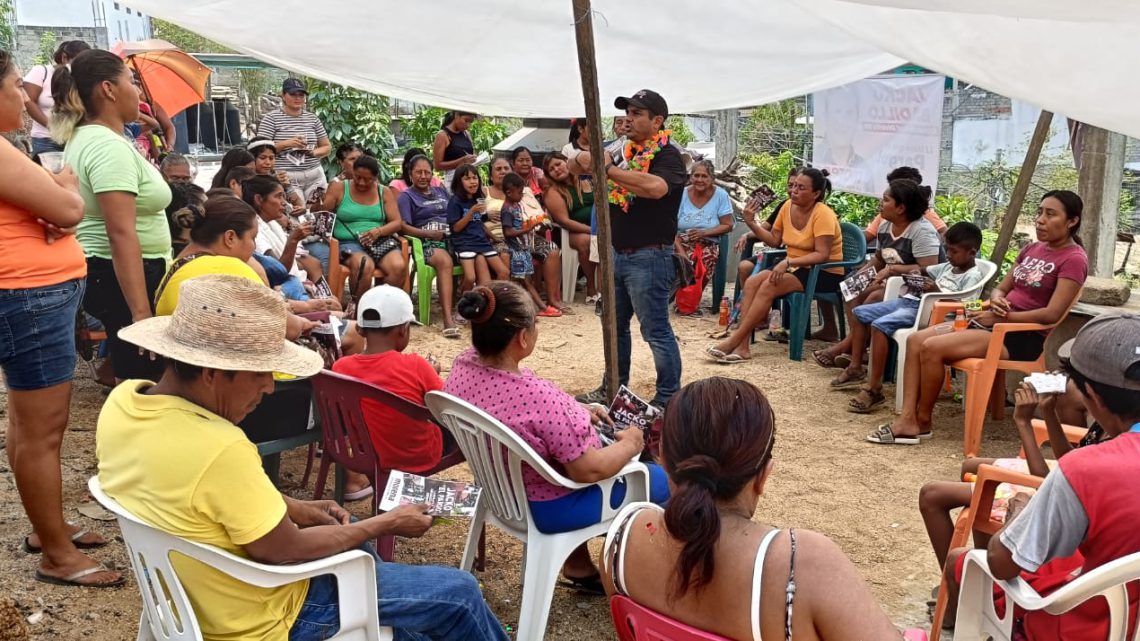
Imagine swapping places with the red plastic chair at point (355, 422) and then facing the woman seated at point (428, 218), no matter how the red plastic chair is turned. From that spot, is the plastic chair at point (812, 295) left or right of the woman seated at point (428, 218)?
right

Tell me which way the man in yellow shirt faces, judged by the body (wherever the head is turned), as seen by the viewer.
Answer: to the viewer's right

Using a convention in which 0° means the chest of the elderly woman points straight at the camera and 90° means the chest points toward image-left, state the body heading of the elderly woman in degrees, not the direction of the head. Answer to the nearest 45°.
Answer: approximately 0°

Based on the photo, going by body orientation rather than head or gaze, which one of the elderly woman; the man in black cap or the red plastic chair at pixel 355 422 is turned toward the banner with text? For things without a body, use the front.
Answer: the red plastic chair

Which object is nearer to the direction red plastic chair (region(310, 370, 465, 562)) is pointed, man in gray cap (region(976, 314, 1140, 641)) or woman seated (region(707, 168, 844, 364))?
the woman seated

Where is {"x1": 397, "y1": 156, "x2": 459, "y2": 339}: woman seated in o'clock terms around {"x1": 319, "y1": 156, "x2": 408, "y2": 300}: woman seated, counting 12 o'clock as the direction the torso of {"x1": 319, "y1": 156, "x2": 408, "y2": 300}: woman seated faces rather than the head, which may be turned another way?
{"x1": 397, "y1": 156, "x2": 459, "y2": 339}: woman seated is roughly at 8 o'clock from {"x1": 319, "y1": 156, "x2": 408, "y2": 300}: woman seated.

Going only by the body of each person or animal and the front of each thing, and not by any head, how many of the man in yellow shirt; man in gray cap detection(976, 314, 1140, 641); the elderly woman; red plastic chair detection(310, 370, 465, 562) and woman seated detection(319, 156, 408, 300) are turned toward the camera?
2

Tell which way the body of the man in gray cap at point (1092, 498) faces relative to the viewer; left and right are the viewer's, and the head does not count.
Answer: facing away from the viewer and to the left of the viewer

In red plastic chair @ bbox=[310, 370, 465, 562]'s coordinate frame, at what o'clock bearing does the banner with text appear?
The banner with text is roughly at 12 o'clock from the red plastic chair.

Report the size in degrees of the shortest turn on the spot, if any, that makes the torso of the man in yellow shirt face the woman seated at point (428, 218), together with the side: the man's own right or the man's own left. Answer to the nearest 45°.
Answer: approximately 90° to the man's own left

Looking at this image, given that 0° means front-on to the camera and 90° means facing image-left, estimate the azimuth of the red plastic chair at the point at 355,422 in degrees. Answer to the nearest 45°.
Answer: approximately 225°
